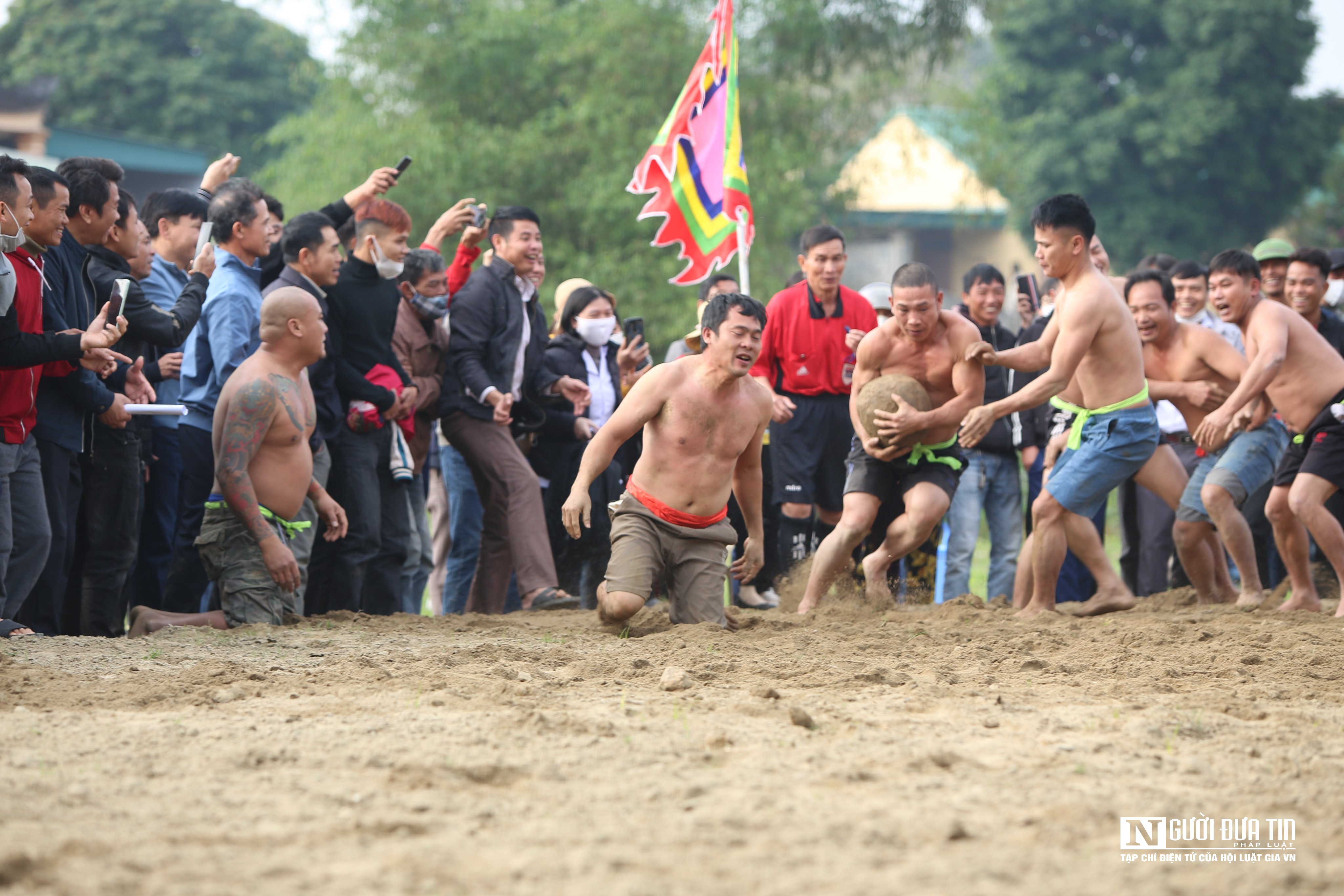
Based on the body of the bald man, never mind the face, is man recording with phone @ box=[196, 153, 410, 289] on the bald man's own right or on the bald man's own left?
on the bald man's own left

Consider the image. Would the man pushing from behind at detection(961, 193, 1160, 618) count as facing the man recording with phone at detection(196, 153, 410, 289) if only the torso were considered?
yes

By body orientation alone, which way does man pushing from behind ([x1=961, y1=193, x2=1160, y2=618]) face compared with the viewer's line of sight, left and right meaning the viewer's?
facing to the left of the viewer

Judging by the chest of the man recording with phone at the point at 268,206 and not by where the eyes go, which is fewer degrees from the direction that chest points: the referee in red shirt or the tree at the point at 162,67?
the referee in red shirt

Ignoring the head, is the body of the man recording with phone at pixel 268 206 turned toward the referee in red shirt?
yes

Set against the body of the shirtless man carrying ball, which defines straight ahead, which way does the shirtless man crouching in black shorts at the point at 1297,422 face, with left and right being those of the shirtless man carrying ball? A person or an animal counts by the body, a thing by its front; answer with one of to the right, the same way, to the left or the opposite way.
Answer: to the right

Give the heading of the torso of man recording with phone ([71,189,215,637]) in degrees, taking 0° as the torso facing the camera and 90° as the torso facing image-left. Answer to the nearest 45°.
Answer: approximately 270°

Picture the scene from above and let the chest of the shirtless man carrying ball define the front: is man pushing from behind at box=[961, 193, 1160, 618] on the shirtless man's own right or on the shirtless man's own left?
on the shirtless man's own left

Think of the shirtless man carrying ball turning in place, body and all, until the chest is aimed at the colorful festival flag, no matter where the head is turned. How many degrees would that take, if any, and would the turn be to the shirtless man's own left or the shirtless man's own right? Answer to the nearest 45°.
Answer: approximately 135° to the shirtless man's own right

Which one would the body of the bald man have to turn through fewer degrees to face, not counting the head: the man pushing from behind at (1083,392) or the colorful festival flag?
the man pushing from behind

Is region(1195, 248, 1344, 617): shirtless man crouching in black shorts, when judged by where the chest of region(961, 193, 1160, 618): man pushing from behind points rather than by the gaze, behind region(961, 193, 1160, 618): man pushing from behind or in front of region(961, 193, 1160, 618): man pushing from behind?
behind

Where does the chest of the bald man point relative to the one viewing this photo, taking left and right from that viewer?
facing to the right of the viewer

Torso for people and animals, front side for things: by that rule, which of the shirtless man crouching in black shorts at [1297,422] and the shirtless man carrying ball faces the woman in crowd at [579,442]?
the shirtless man crouching in black shorts

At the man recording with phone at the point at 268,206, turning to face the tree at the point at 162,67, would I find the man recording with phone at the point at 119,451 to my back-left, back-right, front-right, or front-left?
back-left
